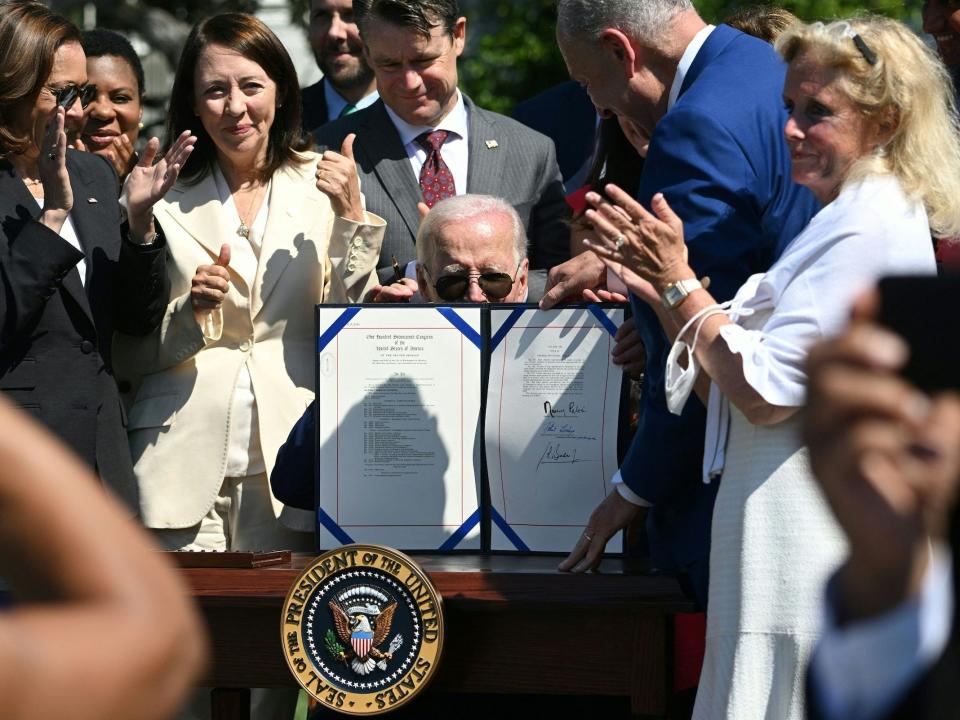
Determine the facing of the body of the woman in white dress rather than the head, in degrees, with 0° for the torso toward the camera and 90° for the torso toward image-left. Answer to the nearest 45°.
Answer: approximately 90°

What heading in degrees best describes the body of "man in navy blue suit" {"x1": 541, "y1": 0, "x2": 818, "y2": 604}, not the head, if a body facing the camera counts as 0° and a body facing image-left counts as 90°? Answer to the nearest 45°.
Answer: approximately 90°

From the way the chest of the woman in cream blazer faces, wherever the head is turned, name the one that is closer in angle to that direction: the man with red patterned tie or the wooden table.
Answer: the wooden table

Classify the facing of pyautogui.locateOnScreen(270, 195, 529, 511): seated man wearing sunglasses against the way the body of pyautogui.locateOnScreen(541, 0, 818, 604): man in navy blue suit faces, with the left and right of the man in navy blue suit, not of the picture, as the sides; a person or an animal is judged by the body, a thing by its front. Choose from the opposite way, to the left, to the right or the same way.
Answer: to the left

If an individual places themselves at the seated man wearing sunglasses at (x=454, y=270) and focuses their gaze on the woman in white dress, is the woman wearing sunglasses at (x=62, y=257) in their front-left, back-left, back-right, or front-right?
back-right

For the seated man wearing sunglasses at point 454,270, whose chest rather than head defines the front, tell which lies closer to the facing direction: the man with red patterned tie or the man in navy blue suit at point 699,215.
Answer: the man in navy blue suit

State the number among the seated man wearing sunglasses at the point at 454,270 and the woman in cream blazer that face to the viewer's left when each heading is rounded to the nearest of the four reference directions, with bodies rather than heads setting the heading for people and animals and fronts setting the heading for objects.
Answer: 0

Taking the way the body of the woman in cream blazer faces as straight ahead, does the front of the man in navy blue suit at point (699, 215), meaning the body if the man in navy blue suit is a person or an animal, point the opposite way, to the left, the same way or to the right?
to the right

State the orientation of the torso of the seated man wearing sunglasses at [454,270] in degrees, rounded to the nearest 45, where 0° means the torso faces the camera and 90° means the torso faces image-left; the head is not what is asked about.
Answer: approximately 0°

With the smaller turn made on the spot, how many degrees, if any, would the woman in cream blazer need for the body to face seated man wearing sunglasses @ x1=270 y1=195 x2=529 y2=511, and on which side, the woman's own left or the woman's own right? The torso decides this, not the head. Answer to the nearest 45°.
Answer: approximately 45° to the woman's own left

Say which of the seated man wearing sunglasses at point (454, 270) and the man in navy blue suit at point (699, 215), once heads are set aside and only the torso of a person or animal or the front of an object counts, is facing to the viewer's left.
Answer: the man in navy blue suit
